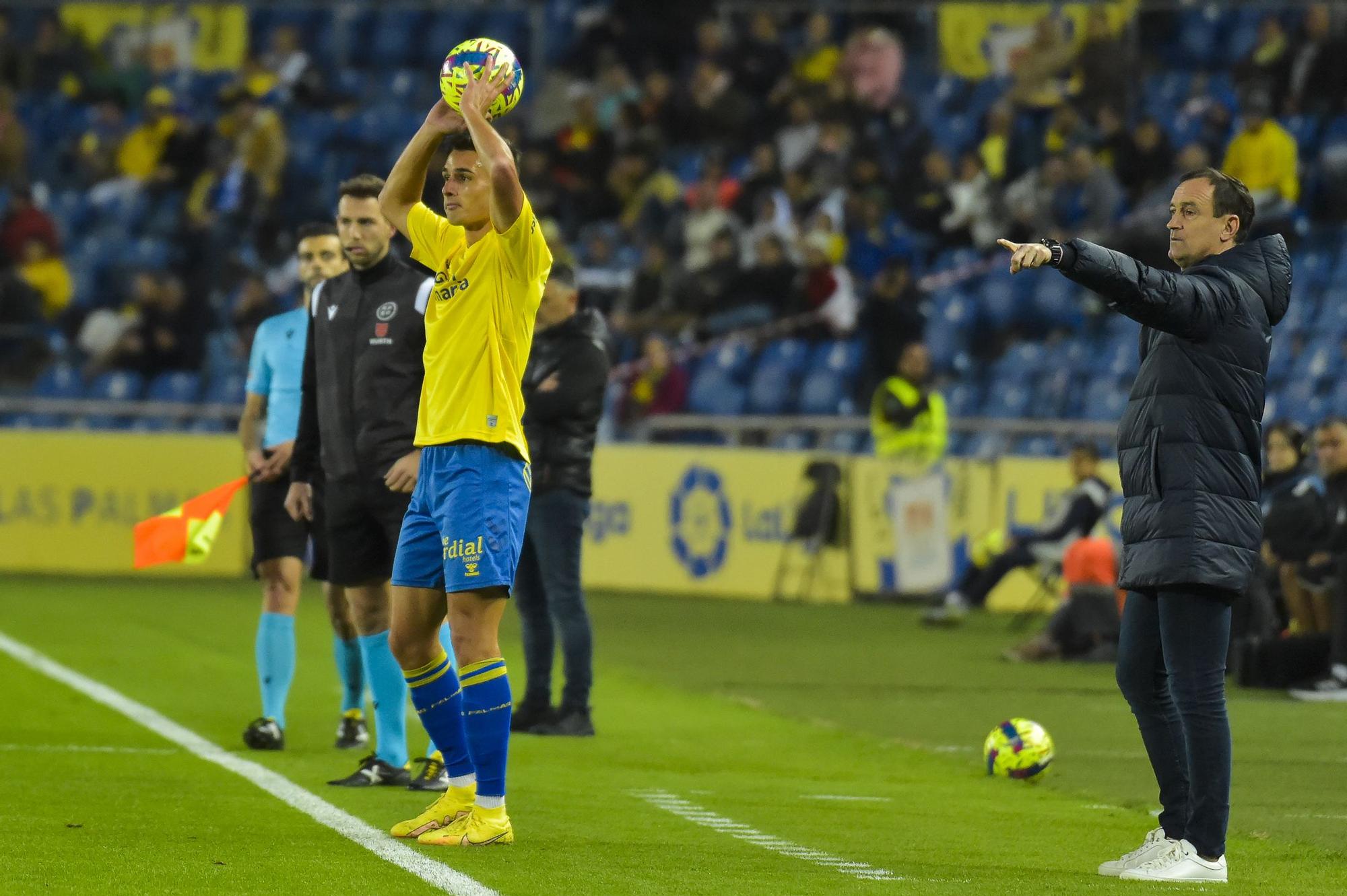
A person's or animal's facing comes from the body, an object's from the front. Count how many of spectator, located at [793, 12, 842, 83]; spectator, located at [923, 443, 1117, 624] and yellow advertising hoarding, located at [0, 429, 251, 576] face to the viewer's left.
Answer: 1

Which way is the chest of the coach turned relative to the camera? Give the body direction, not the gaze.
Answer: to the viewer's left

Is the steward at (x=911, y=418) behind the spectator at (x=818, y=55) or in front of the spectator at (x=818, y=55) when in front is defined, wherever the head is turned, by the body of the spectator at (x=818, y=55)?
in front

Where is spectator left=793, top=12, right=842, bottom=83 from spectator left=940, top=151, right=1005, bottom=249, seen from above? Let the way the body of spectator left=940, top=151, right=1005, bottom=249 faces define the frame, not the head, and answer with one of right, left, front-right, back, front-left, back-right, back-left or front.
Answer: right

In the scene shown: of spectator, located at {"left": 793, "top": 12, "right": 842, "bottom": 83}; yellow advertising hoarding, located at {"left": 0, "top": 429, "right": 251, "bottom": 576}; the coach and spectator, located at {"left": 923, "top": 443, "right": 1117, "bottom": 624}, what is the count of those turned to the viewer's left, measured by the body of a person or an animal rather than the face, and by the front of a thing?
2

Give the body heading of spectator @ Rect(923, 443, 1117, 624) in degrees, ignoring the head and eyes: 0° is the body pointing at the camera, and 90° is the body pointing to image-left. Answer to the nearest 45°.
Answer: approximately 90°

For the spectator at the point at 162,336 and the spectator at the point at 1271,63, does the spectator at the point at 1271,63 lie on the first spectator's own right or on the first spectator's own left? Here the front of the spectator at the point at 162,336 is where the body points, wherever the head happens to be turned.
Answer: on the first spectator's own left

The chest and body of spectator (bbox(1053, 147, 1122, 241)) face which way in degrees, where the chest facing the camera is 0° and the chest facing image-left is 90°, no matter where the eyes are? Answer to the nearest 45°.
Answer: approximately 45°

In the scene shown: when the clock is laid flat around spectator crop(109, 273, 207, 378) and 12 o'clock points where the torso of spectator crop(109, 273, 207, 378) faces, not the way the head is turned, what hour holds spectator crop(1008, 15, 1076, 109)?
spectator crop(1008, 15, 1076, 109) is roughly at 8 o'clock from spectator crop(109, 273, 207, 378).

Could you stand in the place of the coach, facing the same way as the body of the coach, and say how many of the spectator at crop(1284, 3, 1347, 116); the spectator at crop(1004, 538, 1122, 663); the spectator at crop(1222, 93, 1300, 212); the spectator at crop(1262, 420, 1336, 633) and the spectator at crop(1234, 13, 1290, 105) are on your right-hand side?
5
